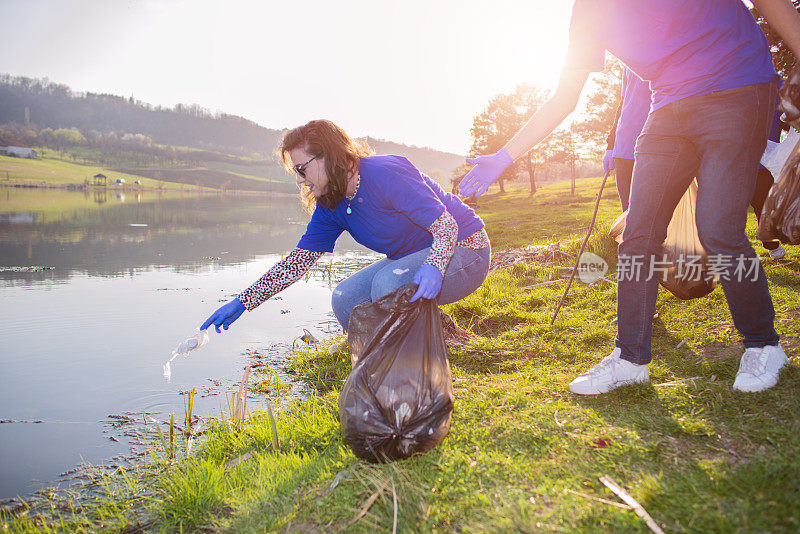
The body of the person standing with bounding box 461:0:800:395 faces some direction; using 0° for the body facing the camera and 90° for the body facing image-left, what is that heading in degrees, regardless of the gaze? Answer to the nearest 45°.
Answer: approximately 45°

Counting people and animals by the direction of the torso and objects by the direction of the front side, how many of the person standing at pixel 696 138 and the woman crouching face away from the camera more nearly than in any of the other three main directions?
0

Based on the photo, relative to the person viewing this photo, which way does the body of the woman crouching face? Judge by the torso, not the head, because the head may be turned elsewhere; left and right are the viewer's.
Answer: facing the viewer and to the left of the viewer
